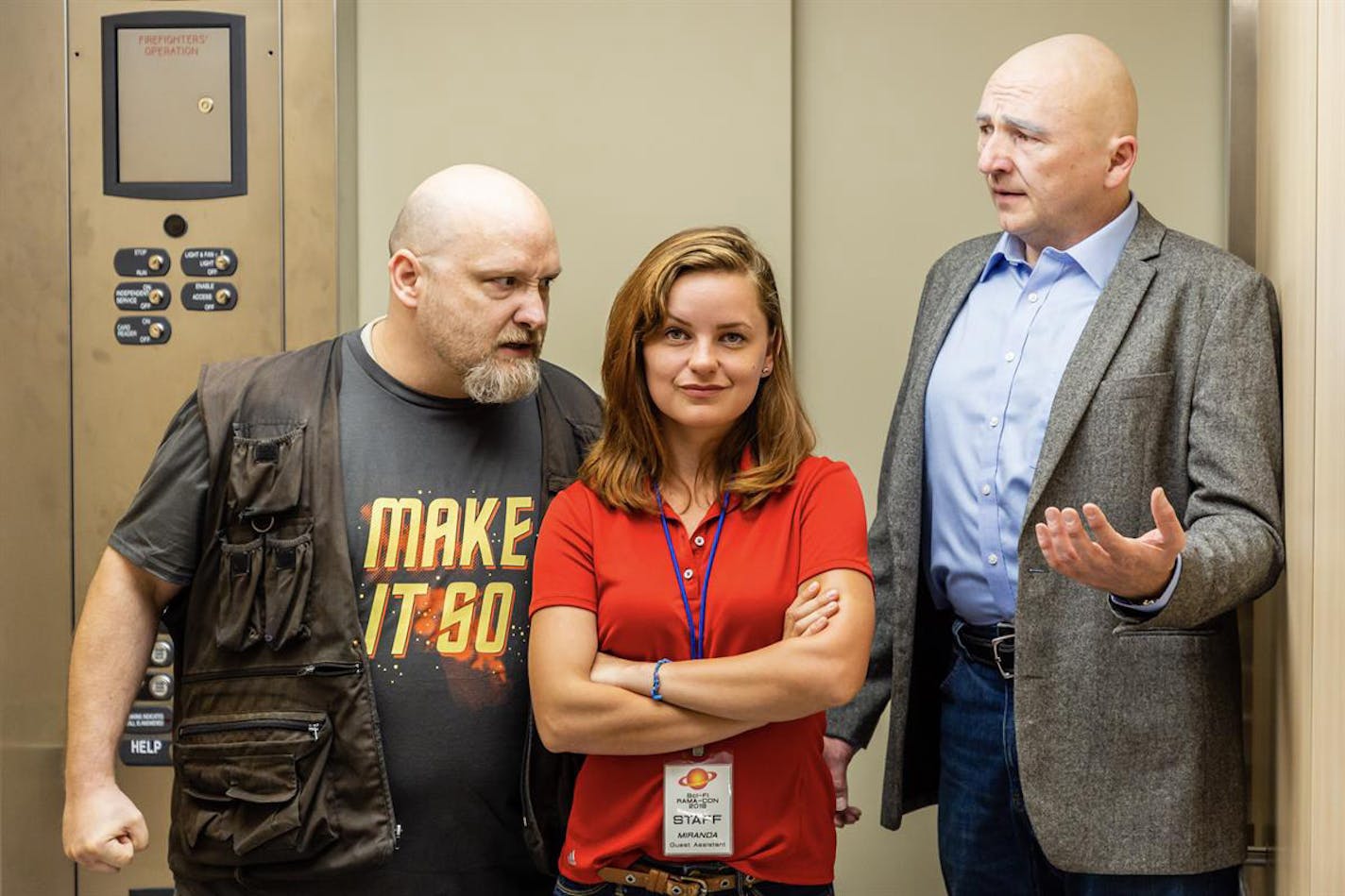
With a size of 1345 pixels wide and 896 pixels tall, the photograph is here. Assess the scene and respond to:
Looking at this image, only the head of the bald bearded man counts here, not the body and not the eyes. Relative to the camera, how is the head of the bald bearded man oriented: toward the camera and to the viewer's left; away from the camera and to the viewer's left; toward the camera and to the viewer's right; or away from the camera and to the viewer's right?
toward the camera and to the viewer's right

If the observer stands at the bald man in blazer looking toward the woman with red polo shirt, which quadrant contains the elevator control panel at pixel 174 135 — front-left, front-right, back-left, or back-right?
front-right

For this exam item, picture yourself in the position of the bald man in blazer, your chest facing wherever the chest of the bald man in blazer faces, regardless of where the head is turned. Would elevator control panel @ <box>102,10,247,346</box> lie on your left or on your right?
on your right

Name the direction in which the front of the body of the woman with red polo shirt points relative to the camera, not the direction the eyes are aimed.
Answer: toward the camera

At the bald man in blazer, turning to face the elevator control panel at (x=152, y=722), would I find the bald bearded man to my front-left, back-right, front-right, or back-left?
front-left

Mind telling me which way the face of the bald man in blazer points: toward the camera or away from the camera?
toward the camera

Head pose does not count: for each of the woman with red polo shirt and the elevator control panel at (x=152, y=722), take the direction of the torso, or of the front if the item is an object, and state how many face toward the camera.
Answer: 2

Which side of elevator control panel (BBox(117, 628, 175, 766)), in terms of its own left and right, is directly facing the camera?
front

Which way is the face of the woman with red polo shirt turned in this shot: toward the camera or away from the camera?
toward the camera

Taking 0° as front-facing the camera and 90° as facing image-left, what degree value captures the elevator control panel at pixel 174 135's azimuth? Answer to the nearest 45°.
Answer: approximately 0°
